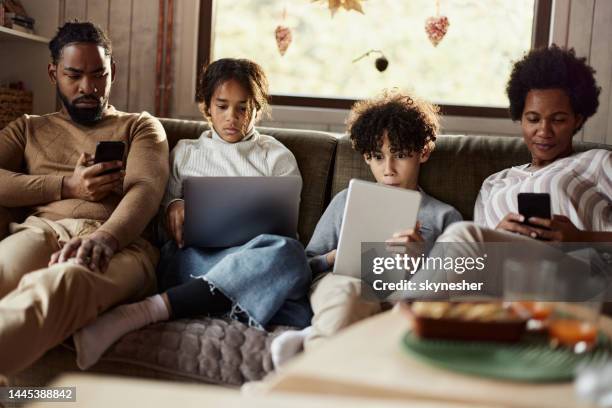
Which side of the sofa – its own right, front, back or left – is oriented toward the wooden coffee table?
front

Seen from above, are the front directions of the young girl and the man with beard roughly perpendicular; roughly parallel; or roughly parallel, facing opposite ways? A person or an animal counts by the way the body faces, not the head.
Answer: roughly parallel

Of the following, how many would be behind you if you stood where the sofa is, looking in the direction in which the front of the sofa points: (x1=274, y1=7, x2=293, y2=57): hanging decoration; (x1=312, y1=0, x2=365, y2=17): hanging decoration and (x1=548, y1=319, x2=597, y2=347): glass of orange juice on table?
2

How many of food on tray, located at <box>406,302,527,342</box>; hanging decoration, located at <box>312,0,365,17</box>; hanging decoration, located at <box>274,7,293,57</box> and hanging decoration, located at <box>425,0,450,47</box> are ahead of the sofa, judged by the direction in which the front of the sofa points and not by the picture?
1

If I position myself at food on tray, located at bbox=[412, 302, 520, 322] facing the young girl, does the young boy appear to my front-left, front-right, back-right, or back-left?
front-right

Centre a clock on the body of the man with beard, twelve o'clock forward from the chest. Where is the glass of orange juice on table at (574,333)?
The glass of orange juice on table is roughly at 11 o'clock from the man with beard.

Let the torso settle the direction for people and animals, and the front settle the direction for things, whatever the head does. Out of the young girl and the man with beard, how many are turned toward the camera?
2

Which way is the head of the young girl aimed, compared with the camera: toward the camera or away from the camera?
toward the camera

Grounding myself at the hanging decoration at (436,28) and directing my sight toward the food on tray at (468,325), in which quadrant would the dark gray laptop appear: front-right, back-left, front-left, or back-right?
front-right

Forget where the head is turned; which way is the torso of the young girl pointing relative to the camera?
toward the camera

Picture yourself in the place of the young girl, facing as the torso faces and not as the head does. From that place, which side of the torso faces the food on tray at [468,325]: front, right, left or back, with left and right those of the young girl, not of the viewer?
front

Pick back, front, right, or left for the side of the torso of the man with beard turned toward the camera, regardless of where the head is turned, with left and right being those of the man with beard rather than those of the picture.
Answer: front

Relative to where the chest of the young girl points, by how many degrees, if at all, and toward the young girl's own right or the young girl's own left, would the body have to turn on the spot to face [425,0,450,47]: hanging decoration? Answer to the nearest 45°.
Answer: approximately 135° to the young girl's own left
